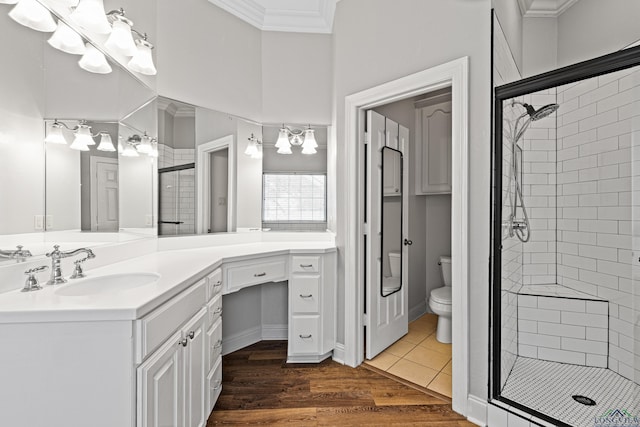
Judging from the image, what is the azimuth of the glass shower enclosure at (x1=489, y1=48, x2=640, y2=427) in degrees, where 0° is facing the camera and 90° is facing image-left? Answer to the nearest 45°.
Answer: approximately 45°

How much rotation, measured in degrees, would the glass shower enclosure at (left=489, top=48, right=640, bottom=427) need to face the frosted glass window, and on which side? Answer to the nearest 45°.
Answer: approximately 45° to its right

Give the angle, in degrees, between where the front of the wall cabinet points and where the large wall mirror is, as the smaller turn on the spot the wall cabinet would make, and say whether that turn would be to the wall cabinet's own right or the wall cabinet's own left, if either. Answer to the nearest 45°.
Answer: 0° — it already faces it

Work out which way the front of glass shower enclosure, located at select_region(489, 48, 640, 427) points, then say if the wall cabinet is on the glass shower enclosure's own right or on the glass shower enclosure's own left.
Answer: on the glass shower enclosure's own right

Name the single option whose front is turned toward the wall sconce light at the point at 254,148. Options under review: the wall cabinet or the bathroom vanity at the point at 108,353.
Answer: the wall cabinet

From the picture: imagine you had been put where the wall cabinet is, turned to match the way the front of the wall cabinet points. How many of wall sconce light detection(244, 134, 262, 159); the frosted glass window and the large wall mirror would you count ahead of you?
3

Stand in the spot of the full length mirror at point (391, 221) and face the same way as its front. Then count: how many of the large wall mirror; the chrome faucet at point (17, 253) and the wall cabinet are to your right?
2

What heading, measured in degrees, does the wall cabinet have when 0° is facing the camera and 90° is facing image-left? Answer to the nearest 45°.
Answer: approximately 45°
